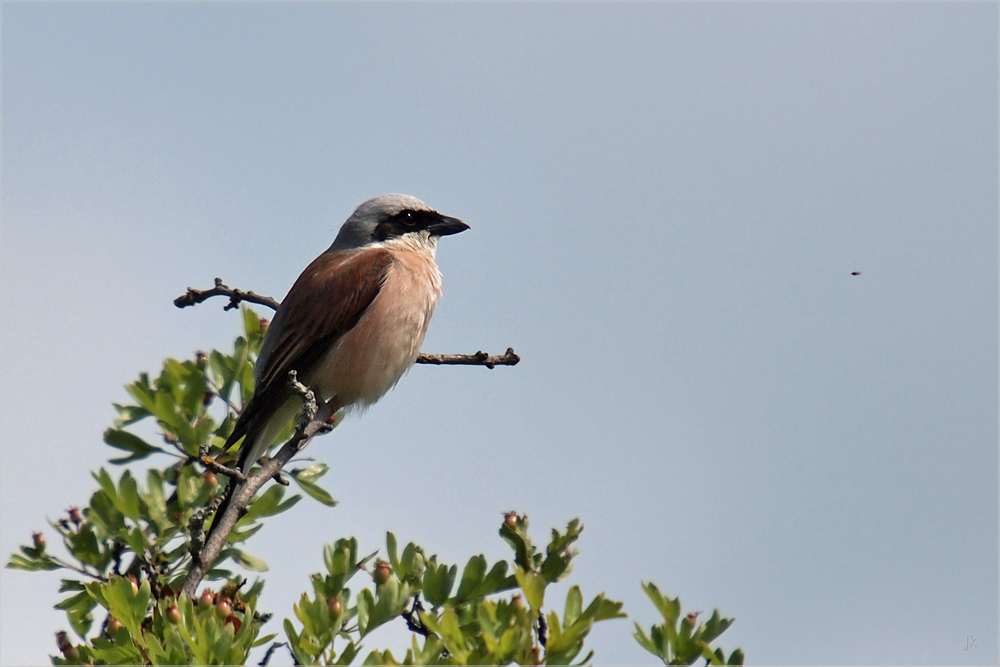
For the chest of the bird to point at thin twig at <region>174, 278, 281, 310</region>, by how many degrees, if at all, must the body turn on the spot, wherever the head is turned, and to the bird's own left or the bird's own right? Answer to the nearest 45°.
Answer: approximately 135° to the bird's own right

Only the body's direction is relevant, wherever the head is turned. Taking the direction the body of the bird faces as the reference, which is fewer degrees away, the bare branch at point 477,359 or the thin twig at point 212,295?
the bare branch

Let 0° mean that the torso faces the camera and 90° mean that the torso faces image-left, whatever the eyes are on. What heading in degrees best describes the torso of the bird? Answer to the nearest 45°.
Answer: approximately 270°
